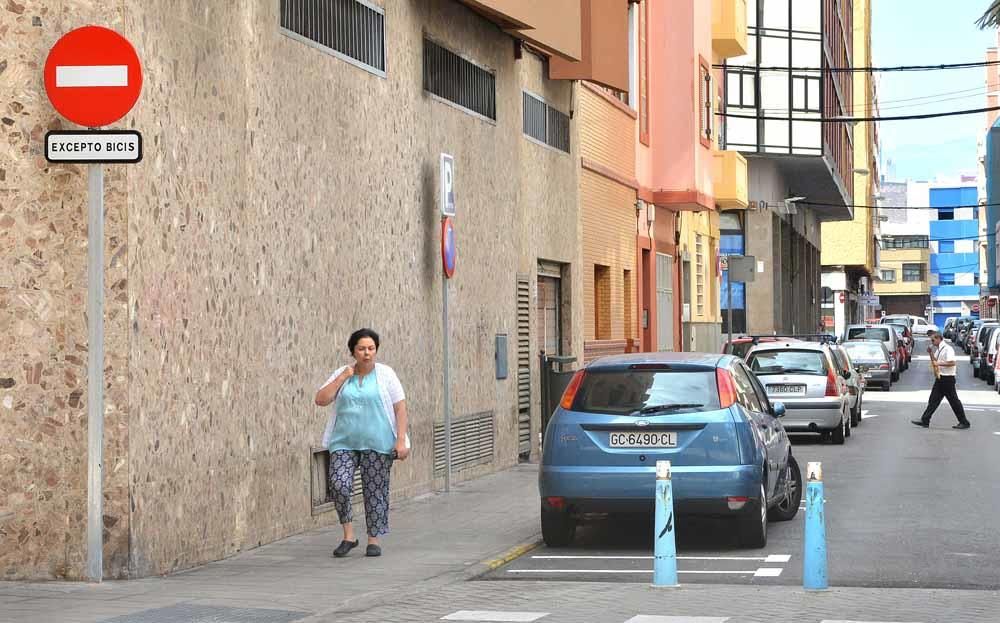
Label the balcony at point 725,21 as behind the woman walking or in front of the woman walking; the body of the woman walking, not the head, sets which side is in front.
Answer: behind

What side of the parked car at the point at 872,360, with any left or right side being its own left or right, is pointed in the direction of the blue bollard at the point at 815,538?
back

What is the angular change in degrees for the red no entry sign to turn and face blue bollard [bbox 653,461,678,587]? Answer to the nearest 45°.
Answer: approximately 90° to its left

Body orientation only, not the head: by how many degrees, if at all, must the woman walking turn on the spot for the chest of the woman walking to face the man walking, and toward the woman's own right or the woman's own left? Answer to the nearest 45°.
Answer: approximately 135° to the woman's own left

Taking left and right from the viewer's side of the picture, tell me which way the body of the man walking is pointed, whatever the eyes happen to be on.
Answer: facing to the left of the viewer

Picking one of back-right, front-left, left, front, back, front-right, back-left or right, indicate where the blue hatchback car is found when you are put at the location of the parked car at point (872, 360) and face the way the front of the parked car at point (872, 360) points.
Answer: back

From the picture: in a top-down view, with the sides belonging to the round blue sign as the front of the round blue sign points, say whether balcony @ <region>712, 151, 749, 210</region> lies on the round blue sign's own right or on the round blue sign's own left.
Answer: on the round blue sign's own left

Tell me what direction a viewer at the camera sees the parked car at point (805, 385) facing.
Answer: facing away from the viewer

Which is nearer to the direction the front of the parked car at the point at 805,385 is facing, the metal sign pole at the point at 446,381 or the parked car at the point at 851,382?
the parked car

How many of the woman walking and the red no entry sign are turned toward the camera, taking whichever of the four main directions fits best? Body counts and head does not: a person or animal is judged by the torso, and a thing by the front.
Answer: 2
